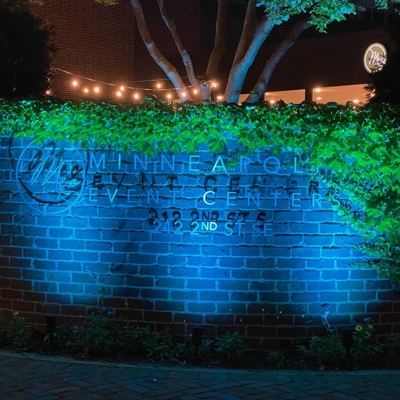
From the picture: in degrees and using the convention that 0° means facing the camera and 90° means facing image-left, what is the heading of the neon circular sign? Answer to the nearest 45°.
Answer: approximately 0°

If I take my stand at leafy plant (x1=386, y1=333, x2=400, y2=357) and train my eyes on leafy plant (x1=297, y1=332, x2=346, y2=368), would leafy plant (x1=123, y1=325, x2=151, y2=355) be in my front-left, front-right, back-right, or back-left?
front-right

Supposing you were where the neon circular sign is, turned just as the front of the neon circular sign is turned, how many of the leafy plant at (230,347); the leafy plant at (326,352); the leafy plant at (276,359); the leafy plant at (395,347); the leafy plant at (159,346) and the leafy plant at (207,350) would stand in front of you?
6

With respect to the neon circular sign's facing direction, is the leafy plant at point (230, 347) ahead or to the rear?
ahead

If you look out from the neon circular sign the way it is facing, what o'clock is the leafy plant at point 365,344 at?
The leafy plant is roughly at 12 o'clock from the neon circular sign.

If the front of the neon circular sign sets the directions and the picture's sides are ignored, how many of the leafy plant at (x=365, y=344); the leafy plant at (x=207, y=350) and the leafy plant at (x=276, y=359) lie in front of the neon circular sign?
3

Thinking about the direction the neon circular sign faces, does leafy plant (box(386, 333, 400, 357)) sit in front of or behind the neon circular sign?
in front

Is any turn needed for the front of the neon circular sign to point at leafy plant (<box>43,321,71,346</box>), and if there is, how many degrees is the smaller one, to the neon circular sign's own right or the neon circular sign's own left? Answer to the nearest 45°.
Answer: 0° — it already faces it

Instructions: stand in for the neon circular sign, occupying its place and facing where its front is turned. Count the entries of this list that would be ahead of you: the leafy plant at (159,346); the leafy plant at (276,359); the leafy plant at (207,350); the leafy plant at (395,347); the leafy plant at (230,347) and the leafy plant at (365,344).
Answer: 6

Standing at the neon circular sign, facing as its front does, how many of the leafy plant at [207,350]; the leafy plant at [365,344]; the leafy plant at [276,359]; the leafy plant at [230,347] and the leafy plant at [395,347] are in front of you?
5

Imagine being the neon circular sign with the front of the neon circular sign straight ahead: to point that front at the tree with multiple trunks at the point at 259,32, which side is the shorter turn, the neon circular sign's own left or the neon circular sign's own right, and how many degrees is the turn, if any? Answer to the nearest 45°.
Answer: approximately 45° to the neon circular sign's own right

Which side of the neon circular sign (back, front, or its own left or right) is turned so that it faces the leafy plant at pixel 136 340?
front
